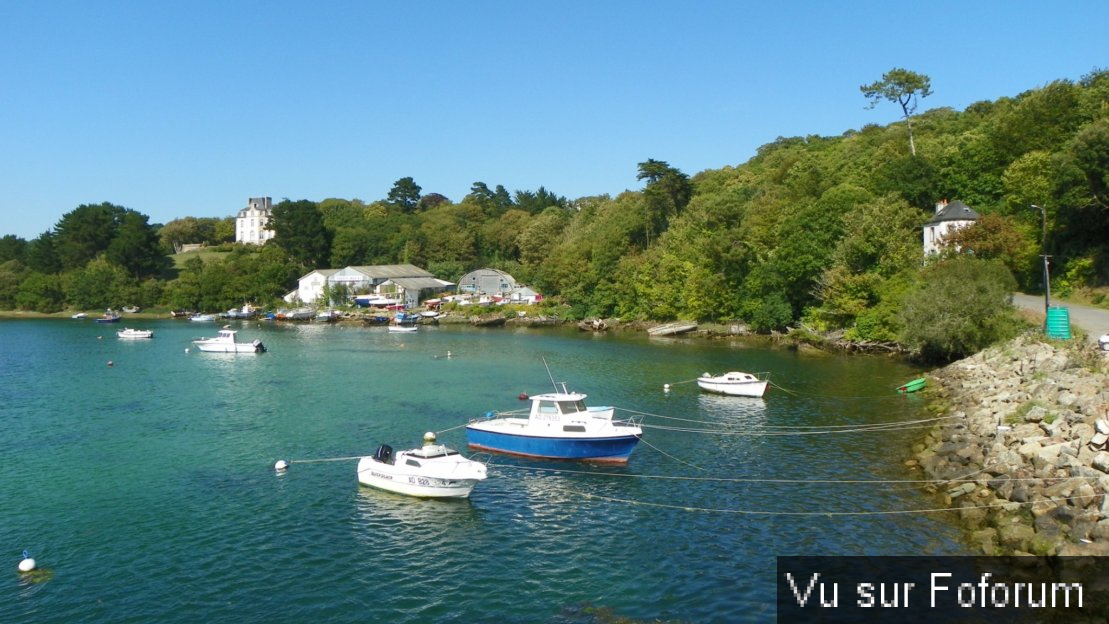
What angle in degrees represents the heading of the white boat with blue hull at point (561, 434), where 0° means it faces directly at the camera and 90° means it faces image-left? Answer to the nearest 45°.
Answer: approximately 315°

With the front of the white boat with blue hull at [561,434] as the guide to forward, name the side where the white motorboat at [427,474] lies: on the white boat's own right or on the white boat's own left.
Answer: on the white boat's own right

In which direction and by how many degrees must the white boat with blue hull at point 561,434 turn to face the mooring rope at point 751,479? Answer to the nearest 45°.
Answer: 0° — it already faces it

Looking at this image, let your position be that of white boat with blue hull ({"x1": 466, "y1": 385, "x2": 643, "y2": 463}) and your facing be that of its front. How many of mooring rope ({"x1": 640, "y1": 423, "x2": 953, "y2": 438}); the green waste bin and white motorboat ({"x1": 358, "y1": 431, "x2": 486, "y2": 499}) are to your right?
1

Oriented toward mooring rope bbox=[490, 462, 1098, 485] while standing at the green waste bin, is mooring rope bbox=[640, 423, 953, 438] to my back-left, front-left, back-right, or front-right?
front-right

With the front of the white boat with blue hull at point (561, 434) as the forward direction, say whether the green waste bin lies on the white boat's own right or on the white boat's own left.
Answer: on the white boat's own left

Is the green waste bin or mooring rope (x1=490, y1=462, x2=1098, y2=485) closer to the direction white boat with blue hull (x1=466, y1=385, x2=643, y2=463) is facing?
the mooring rope
